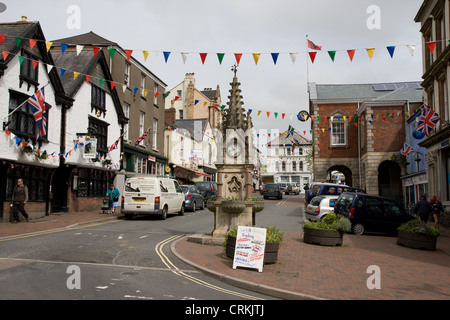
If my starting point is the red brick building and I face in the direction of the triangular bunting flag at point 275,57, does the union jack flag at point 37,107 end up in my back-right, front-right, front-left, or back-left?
front-right

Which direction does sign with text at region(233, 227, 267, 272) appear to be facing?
toward the camera

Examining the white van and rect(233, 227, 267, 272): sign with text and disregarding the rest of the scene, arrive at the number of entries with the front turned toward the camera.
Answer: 1

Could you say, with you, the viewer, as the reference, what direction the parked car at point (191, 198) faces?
facing away from the viewer and to the right of the viewer

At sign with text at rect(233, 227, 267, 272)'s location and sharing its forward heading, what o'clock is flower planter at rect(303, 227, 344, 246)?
The flower planter is roughly at 7 o'clock from the sign with text.

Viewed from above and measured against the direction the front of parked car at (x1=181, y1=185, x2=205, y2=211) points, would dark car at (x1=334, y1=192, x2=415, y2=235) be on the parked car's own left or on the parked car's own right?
on the parked car's own right
